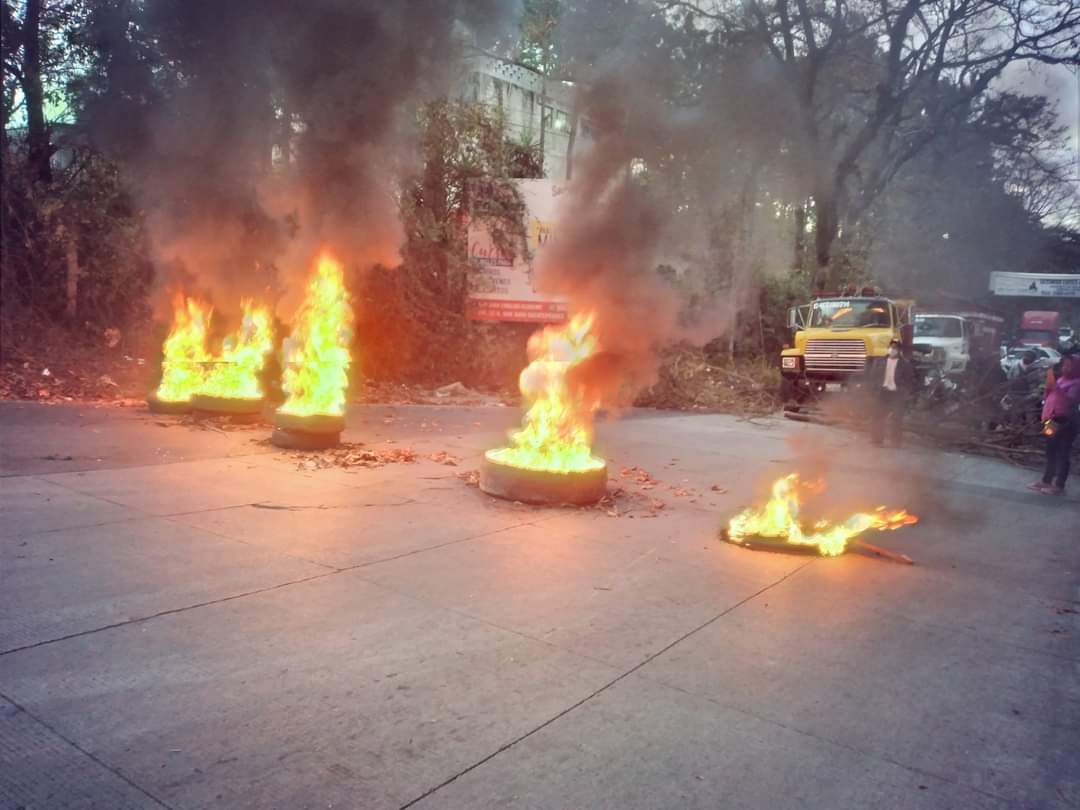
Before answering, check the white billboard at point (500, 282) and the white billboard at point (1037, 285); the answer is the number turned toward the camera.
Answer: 2

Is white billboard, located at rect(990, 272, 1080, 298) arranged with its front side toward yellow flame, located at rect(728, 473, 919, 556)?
yes

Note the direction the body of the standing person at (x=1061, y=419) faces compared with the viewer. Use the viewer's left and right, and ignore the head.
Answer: facing to the left of the viewer

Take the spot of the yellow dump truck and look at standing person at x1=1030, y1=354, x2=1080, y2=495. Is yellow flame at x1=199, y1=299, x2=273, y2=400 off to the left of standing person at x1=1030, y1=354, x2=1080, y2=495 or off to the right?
right

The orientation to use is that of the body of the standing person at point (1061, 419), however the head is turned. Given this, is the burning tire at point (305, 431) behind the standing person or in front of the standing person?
in front

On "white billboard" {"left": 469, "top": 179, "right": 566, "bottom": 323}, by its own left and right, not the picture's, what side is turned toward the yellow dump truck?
left

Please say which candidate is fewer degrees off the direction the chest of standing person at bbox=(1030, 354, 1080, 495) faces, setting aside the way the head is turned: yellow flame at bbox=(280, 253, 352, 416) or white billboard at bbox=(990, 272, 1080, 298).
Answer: the yellow flame

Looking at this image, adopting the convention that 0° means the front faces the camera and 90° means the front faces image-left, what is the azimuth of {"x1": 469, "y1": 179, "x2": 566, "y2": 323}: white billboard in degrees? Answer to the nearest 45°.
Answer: approximately 0°
